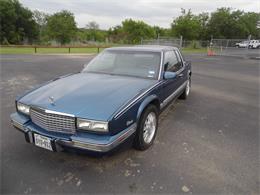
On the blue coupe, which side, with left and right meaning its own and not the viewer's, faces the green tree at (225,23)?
back

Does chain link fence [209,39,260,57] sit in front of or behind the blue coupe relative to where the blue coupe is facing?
behind

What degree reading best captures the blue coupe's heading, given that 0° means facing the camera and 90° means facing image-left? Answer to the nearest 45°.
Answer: approximately 45°

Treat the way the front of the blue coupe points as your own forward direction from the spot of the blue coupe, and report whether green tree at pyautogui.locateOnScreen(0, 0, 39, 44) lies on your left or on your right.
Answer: on your right

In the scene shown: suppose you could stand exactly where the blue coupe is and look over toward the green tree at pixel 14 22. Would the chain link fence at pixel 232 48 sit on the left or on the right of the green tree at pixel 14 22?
right

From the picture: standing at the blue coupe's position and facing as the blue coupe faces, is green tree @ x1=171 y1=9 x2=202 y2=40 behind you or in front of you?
behind
